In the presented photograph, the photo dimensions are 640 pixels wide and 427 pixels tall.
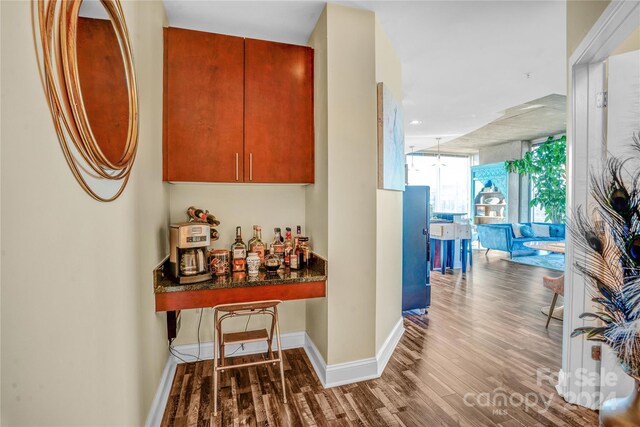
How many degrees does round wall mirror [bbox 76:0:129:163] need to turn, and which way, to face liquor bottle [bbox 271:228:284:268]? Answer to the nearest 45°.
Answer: approximately 45° to its left

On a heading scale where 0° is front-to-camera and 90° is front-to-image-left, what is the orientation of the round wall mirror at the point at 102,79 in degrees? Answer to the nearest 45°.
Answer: approximately 270°

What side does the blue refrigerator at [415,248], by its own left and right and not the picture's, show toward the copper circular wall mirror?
right

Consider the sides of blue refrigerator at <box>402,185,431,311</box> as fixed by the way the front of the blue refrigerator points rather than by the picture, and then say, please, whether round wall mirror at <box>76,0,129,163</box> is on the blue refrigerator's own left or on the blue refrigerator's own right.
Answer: on the blue refrigerator's own right

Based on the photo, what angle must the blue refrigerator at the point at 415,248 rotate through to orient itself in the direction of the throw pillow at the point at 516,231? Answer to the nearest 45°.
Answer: approximately 45° to its left

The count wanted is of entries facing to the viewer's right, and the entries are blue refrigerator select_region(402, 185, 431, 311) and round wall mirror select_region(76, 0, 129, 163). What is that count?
2

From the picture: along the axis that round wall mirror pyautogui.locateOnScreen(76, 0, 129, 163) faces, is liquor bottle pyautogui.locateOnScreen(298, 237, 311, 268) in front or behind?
in front

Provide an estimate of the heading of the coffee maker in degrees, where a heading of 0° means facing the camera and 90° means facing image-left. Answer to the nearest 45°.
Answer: approximately 315°

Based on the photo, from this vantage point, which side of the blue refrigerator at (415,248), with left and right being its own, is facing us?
right

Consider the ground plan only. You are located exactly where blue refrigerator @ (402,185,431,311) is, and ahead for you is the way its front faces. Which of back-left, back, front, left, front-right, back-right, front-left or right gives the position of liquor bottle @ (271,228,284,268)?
back-right
